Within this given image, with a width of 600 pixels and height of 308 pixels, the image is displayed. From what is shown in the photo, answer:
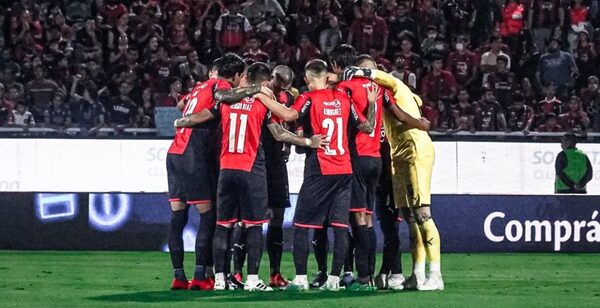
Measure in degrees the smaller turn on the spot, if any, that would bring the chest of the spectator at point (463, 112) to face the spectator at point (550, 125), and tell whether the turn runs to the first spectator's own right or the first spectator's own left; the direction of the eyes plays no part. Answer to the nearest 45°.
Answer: approximately 90° to the first spectator's own left

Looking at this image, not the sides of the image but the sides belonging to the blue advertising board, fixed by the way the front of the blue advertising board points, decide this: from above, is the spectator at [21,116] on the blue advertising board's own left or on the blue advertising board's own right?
on the blue advertising board's own right

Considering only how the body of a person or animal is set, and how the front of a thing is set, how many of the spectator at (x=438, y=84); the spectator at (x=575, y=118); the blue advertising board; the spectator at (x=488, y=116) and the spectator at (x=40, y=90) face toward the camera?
5

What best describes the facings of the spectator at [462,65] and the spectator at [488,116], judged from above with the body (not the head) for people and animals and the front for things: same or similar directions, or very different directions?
same or similar directions

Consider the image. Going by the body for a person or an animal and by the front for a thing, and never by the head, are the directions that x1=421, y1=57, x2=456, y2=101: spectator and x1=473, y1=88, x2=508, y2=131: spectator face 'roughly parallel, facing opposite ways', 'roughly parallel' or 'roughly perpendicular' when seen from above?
roughly parallel

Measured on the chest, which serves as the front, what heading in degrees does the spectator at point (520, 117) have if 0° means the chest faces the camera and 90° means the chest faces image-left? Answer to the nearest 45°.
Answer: approximately 0°

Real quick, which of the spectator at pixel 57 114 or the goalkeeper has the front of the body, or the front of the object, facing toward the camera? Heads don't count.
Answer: the spectator

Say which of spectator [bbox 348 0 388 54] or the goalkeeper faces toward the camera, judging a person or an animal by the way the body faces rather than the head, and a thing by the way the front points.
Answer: the spectator

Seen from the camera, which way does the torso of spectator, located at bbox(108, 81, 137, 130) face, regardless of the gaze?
toward the camera

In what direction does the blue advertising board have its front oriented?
toward the camera

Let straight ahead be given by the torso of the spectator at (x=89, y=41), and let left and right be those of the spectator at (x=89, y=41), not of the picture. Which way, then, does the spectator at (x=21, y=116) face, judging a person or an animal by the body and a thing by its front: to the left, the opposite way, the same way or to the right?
the same way

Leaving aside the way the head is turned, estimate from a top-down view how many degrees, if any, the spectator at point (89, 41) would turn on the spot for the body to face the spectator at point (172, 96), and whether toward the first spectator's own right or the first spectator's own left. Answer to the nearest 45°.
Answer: approximately 45° to the first spectator's own left

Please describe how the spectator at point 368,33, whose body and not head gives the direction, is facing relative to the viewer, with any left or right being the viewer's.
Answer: facing the viewer

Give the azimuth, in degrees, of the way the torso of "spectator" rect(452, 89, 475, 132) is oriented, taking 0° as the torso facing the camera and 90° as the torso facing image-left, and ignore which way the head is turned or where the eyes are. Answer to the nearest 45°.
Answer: approximately 0°
